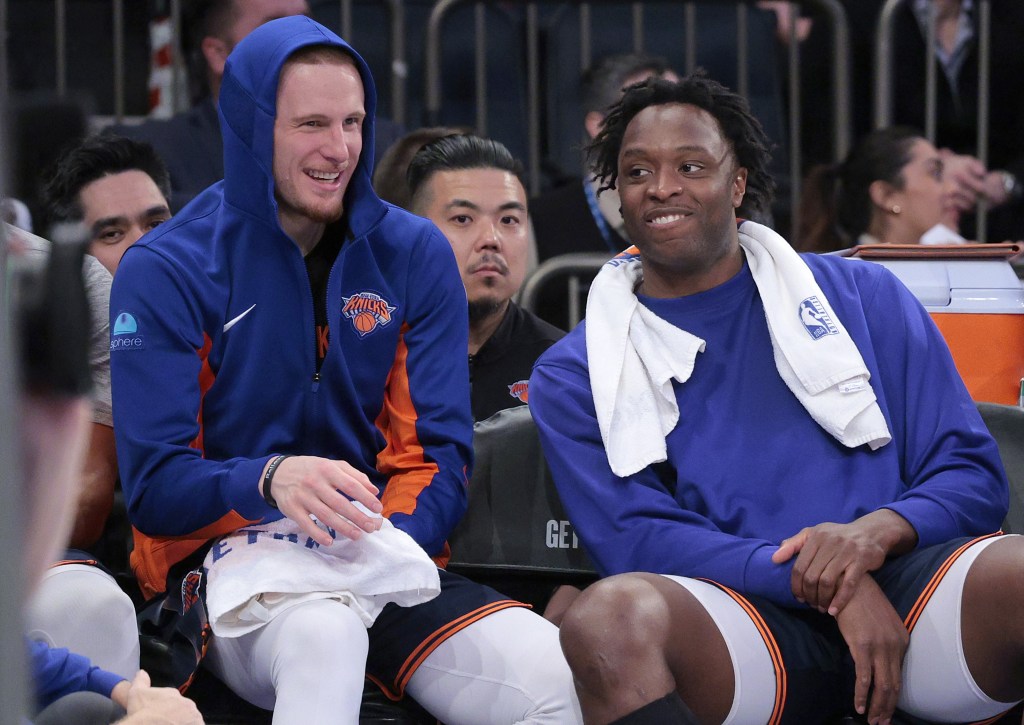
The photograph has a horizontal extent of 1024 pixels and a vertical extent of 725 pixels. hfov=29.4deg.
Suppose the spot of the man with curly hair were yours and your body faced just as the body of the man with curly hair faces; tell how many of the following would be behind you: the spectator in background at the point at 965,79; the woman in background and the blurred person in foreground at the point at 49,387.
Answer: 2

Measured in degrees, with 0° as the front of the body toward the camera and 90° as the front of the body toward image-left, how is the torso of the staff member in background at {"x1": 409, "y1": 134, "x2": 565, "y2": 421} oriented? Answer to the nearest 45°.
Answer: approximately 0°

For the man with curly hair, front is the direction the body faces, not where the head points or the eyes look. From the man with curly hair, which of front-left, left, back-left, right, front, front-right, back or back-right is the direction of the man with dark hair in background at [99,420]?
right

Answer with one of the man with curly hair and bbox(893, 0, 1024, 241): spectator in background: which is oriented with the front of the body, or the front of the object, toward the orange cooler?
the spectator in background

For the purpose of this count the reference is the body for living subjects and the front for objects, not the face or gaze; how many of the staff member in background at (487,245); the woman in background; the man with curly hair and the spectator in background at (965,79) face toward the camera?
3
